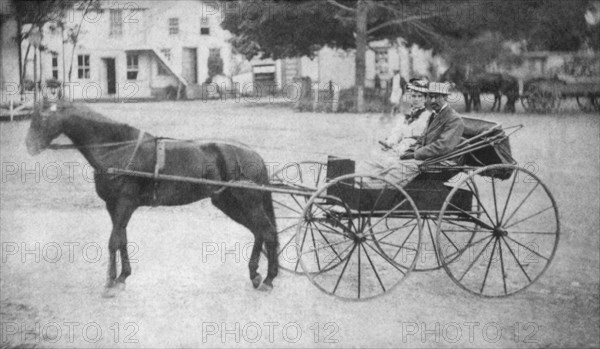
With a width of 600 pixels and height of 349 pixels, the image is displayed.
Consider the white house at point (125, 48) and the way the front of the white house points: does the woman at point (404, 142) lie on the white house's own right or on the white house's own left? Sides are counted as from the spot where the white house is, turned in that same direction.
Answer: on the white house's own left

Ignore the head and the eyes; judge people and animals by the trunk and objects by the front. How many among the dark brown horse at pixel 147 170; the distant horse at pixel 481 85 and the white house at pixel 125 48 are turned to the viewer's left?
2

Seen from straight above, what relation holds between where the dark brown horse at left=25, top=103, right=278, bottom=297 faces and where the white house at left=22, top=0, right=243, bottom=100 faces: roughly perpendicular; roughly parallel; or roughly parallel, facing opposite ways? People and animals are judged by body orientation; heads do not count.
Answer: roughly perpendicular

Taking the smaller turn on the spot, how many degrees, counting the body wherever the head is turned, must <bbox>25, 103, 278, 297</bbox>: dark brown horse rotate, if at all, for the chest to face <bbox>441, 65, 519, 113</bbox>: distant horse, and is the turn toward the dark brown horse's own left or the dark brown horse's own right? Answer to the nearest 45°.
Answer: approximately 135° to the dark brown horse's own right

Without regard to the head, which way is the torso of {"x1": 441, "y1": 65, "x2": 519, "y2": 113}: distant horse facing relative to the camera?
to the viewer's left

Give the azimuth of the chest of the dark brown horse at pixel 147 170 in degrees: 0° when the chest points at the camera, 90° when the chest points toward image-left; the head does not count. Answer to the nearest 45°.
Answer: approximately 90°

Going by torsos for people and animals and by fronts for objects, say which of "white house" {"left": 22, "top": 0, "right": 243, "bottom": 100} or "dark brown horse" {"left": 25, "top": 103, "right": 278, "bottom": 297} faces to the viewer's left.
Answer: the dark brown horse

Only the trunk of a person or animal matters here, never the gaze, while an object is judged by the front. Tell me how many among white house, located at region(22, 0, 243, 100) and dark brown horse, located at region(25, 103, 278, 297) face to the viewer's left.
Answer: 1

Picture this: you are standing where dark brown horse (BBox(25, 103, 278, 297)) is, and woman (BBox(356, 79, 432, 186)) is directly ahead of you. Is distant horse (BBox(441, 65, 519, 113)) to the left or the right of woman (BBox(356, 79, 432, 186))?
left

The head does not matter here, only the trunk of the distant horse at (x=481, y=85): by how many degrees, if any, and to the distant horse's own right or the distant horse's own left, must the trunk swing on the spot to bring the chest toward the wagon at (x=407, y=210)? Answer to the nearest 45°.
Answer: approximately 90° to the distant horse's own left
